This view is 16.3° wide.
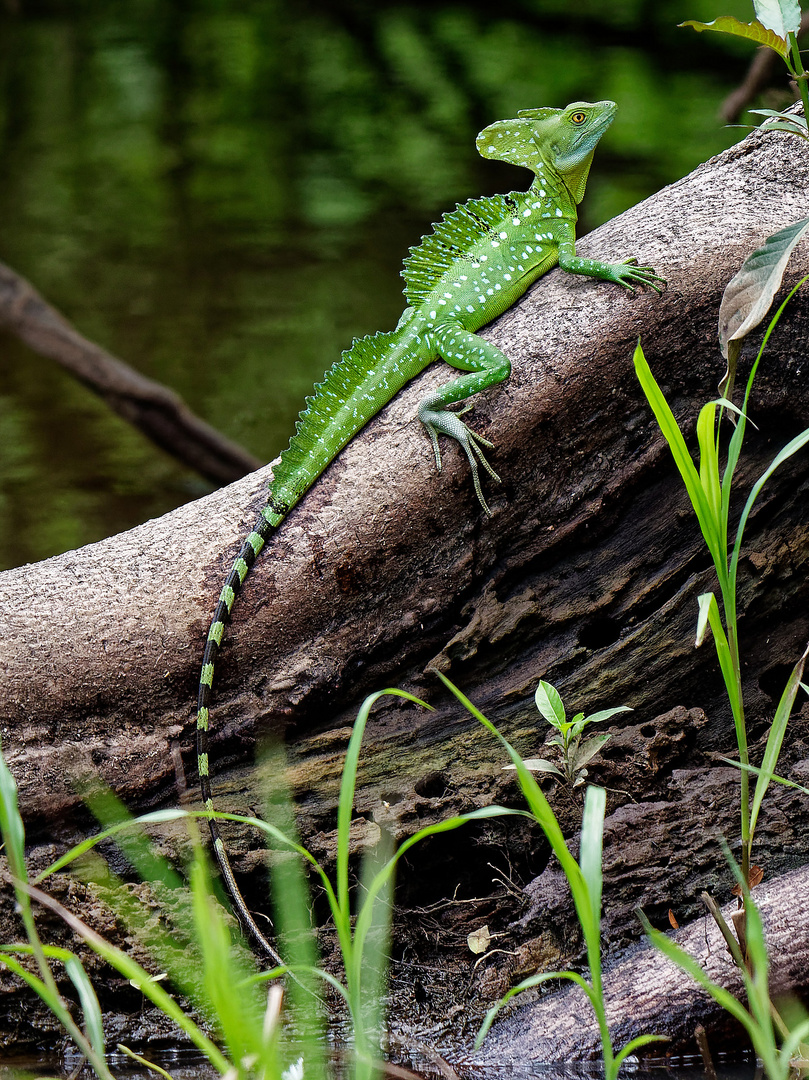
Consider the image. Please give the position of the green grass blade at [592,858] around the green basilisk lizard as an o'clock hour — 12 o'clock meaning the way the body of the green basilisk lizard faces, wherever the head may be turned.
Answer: The green grass blade is roughly at 3 o'clock from the green basilisk lizard.

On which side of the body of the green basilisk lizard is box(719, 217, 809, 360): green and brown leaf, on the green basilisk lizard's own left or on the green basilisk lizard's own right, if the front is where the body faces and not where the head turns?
on the green basilisk lizard's own right

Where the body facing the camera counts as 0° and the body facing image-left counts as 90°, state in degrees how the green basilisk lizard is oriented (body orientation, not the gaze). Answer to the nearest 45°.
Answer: approximately 270°

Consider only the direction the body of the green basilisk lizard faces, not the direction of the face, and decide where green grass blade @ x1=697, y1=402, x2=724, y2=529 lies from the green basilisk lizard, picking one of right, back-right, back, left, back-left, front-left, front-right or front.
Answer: right

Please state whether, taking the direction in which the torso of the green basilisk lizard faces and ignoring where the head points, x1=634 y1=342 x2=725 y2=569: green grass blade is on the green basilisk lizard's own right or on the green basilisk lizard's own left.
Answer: on the green basilisk lizard's own right

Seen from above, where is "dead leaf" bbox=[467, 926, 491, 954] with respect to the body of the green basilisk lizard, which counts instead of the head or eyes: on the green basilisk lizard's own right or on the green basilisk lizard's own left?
on the green basilisk lizard's own right

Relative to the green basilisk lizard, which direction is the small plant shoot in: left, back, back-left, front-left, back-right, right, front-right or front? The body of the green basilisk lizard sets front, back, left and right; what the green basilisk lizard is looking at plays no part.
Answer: right

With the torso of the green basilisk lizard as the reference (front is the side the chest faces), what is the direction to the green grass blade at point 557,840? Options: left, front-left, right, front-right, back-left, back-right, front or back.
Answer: right
